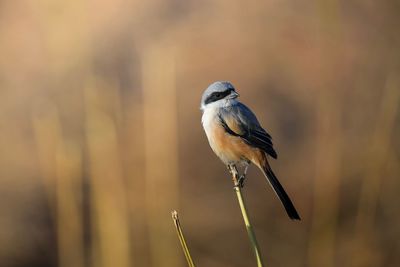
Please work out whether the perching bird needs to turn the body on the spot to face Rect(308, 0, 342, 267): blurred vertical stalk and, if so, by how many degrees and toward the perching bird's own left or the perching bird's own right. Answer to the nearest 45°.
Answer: approximately 135° to the perching bird's own right

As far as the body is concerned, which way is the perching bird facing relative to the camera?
to the viewer's left

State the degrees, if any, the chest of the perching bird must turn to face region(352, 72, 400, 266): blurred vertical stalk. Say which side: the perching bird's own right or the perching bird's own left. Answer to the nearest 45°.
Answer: approximately 135° to the perching bird's own right

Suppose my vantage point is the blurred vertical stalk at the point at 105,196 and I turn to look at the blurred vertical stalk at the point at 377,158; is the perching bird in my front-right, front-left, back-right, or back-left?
front-right
